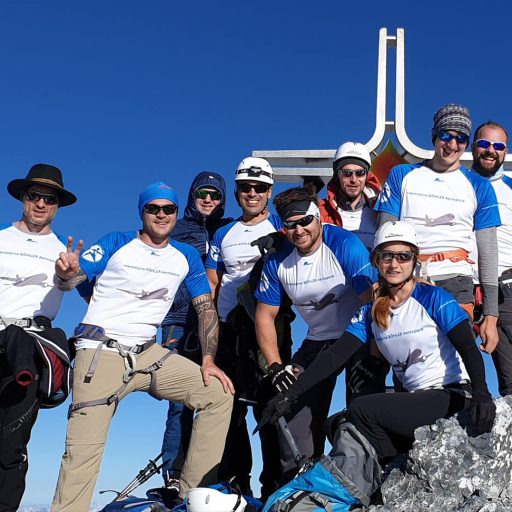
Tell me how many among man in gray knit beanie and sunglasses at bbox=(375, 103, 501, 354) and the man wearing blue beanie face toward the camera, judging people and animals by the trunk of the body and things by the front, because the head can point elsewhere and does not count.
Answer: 2

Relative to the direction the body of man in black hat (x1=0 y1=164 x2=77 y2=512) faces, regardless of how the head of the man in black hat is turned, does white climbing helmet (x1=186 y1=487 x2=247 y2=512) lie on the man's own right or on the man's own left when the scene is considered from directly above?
on the man's own left

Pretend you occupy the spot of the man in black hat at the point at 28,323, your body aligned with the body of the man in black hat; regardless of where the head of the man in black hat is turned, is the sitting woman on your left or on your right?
on your left

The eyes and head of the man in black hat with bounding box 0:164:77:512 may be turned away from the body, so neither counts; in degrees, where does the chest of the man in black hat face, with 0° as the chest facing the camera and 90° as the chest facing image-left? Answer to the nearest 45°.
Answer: approximately 0°

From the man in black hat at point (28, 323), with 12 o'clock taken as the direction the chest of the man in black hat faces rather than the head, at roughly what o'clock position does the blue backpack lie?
The blue backpack is roughly at 10 o'clock from the man in black hat.

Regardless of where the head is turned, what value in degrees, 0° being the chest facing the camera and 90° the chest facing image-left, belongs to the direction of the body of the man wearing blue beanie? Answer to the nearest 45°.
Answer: approximately 0°
